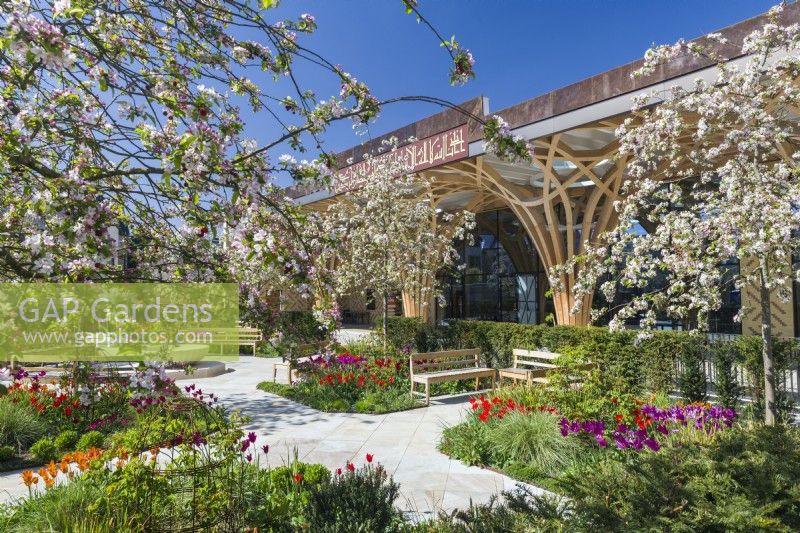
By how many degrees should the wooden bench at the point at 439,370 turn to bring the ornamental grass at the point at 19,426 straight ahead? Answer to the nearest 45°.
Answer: approximately 90° to its right

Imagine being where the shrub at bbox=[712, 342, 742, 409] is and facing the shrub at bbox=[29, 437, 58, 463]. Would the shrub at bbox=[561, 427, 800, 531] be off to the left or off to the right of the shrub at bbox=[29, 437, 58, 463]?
left

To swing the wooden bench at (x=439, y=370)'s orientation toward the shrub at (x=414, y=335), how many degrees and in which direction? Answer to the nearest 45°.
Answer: approximately 135° to its left

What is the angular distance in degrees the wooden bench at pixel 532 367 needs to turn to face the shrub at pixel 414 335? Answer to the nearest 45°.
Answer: approximately 90° to its right

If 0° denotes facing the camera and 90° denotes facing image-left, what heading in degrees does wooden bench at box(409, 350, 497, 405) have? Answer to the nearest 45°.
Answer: approximately 315°

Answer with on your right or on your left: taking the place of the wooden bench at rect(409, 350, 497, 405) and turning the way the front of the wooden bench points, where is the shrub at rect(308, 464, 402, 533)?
on your right

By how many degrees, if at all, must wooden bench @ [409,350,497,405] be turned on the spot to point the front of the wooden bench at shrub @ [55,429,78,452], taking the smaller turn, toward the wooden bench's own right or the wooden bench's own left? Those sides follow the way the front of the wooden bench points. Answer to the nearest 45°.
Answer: approximately 90° to the wooden bench's own right

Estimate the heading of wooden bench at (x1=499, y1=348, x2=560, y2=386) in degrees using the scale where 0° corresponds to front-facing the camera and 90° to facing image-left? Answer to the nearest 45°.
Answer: approximately 45°

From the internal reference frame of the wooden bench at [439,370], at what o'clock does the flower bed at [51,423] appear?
The flower bed is roughly at 3 o'clock from the wooden bench.

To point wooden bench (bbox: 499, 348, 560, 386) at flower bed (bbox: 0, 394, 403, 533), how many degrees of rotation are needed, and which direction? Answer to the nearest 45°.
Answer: approximately 45° to its left

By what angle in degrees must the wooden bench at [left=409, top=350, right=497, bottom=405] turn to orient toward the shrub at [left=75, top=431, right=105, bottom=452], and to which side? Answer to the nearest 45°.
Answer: approximately 90° to its right

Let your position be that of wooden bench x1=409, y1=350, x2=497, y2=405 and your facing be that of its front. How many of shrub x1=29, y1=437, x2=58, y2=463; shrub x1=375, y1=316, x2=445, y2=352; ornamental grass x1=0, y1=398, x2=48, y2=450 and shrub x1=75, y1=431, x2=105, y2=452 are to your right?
3
